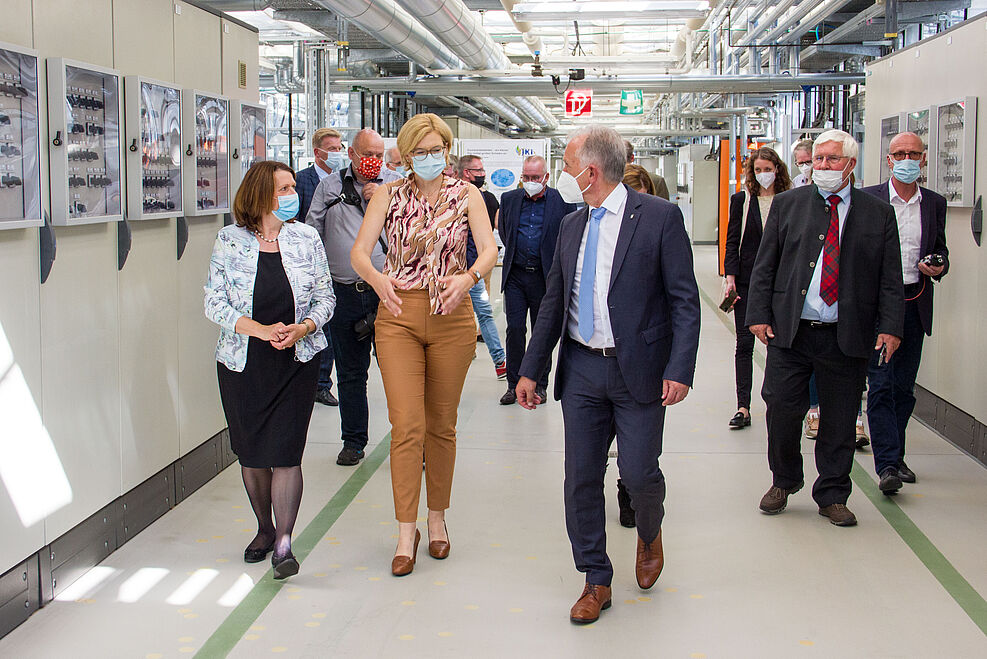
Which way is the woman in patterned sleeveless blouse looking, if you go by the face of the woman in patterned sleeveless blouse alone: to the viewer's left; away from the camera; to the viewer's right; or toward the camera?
toward the camera

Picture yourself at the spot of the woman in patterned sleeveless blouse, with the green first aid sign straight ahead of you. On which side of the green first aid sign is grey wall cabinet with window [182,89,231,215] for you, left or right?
left

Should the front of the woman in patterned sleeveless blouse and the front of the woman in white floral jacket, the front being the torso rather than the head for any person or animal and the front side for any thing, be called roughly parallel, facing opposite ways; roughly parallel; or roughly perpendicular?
roughly parallel

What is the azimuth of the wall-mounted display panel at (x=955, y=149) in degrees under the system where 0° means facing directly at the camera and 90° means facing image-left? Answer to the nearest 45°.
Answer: approximately 45°

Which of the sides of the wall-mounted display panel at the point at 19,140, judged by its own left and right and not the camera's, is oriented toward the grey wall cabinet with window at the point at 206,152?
left

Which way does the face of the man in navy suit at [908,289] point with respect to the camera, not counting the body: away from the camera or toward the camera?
toward the camera

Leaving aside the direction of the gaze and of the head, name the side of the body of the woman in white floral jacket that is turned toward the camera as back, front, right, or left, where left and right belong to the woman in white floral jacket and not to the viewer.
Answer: front

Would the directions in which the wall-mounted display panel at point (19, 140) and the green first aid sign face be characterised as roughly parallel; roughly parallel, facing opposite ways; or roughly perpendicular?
roughly perpendicular

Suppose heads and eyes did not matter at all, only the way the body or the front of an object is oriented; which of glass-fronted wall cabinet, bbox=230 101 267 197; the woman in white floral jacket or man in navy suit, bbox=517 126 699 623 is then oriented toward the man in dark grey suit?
the glass-fronted wall cabinet

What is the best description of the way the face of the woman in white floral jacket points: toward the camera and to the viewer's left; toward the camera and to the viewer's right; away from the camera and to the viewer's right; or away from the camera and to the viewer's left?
toward the camera and to the viewer's right

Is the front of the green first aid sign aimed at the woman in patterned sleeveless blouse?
yes

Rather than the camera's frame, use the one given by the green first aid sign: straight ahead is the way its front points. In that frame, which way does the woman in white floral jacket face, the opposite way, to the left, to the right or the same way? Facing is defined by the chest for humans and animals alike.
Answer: the same way

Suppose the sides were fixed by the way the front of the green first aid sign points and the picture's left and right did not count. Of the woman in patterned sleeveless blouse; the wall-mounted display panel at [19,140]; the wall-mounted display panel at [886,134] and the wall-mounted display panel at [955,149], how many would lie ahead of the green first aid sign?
4

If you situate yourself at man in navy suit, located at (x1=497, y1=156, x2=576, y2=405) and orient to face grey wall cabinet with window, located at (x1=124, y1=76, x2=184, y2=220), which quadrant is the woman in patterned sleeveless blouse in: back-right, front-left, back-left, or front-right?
front-left

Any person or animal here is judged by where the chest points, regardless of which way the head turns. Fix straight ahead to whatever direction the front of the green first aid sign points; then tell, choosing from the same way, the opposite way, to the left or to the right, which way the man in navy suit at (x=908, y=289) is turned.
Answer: the same way

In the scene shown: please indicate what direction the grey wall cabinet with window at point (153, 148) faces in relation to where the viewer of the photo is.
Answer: facing the viewer and to the right of the viewer

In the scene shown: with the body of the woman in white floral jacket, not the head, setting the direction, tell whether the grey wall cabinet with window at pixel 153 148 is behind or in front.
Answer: behind

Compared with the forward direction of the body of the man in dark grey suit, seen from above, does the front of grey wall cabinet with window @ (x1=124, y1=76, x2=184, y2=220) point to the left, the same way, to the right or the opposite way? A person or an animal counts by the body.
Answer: to the left
